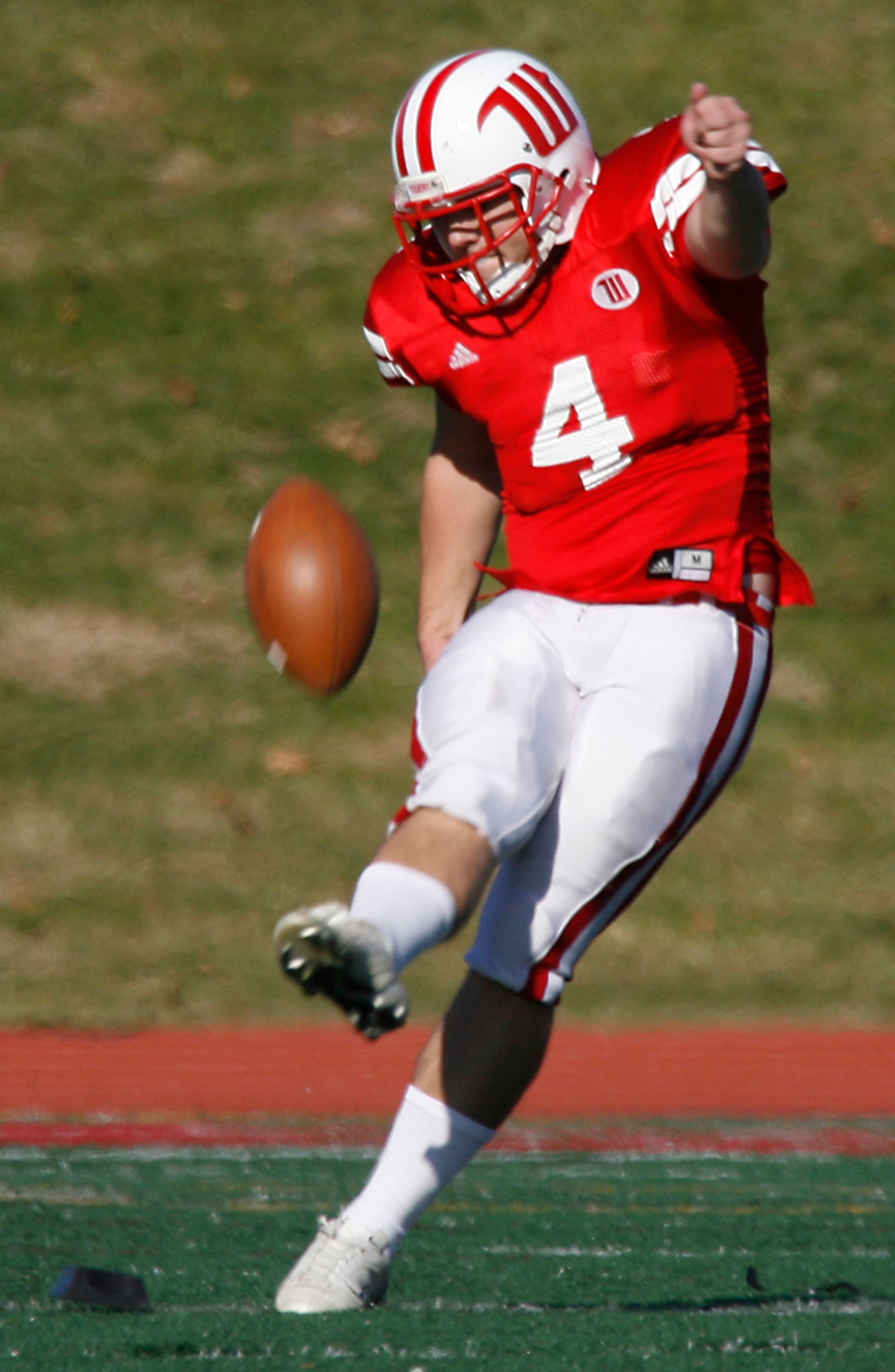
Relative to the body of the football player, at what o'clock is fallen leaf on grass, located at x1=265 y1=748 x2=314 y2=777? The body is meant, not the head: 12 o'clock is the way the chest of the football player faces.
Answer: The fallen leaf on grass is roughly at 4 o'clock from the football player.

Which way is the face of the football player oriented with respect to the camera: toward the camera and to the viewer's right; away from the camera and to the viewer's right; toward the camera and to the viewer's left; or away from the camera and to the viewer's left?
toward the camera and to the viewer's left

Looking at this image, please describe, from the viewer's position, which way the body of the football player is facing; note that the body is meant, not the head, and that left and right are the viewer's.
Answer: facing the viewer and to the left of the viewer
